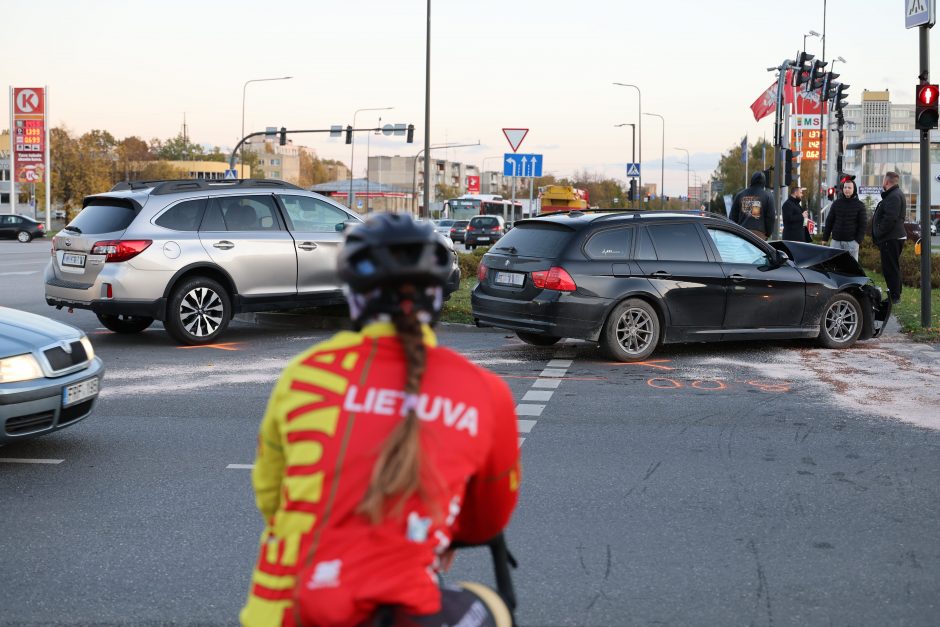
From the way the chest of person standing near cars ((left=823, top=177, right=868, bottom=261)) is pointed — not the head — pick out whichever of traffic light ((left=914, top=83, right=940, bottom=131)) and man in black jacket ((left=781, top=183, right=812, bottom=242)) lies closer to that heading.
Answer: the traffic light

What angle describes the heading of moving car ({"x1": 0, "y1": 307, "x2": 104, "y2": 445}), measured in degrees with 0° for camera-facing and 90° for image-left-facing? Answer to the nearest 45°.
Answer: approximately 315°

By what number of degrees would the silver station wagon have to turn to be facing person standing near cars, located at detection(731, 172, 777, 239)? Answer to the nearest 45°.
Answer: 0° — it already faces them

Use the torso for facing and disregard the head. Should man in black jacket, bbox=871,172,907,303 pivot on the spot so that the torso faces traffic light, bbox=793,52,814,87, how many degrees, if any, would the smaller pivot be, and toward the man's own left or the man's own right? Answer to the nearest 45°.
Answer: approximately 90° to the man's own right

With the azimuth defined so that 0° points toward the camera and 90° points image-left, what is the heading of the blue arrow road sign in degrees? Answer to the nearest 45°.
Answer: approximately 0°

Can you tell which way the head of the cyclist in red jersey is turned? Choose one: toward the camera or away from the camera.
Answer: away from the camera

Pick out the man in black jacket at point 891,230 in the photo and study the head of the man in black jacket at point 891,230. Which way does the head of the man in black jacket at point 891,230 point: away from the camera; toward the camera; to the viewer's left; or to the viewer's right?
to the viewer's left

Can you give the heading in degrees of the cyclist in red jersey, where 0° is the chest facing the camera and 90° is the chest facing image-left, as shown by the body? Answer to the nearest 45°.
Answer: approximately 180°

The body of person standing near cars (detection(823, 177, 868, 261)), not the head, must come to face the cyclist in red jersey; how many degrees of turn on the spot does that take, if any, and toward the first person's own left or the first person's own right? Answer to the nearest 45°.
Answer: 0° — they already face them

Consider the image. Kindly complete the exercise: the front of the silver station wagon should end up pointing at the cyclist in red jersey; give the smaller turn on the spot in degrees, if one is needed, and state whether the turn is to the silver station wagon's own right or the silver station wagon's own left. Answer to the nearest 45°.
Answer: approximately 135° to the silver station wagon's own right

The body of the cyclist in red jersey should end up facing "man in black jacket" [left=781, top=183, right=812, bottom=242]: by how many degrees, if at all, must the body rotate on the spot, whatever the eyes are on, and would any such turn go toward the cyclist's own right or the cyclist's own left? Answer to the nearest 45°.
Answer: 0° — they already face them

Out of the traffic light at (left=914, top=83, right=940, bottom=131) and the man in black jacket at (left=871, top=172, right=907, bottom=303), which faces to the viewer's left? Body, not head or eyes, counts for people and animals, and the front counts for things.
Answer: the man in black jacket

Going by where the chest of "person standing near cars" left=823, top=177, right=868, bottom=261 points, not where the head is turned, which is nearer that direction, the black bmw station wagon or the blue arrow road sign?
the black bmw station wagon

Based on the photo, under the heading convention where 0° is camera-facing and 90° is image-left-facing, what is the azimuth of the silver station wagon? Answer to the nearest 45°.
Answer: approximately 225°

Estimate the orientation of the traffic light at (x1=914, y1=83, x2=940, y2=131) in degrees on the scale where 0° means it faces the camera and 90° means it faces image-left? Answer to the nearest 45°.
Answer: approximately 0°
